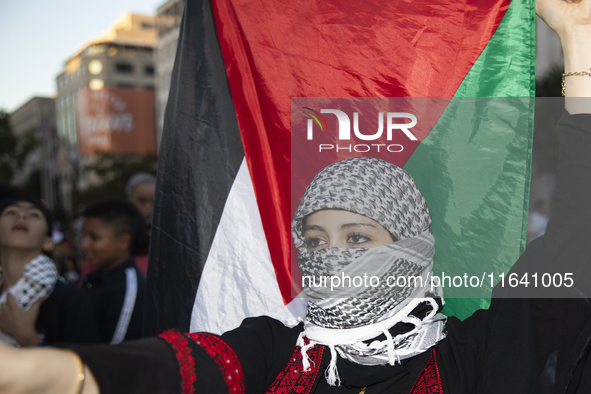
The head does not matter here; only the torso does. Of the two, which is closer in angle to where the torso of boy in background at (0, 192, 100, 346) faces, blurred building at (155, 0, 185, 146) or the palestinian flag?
the palestinian flag

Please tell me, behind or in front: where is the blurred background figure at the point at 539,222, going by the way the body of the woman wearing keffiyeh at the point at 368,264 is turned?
behind

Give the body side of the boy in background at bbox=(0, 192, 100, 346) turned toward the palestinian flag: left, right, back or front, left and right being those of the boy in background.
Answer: left

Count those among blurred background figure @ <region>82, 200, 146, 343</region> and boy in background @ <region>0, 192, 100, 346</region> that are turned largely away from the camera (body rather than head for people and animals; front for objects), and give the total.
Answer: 0

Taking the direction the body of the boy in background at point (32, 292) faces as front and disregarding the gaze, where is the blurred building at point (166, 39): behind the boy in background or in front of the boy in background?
behind

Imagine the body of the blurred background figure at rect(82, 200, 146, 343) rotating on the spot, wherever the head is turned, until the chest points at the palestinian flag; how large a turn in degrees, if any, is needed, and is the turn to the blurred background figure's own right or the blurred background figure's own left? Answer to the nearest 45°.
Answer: approximately 90° to the blurred background figure's own left

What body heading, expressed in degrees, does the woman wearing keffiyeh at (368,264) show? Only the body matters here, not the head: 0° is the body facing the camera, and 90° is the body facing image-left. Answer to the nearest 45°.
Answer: approximately 45°
